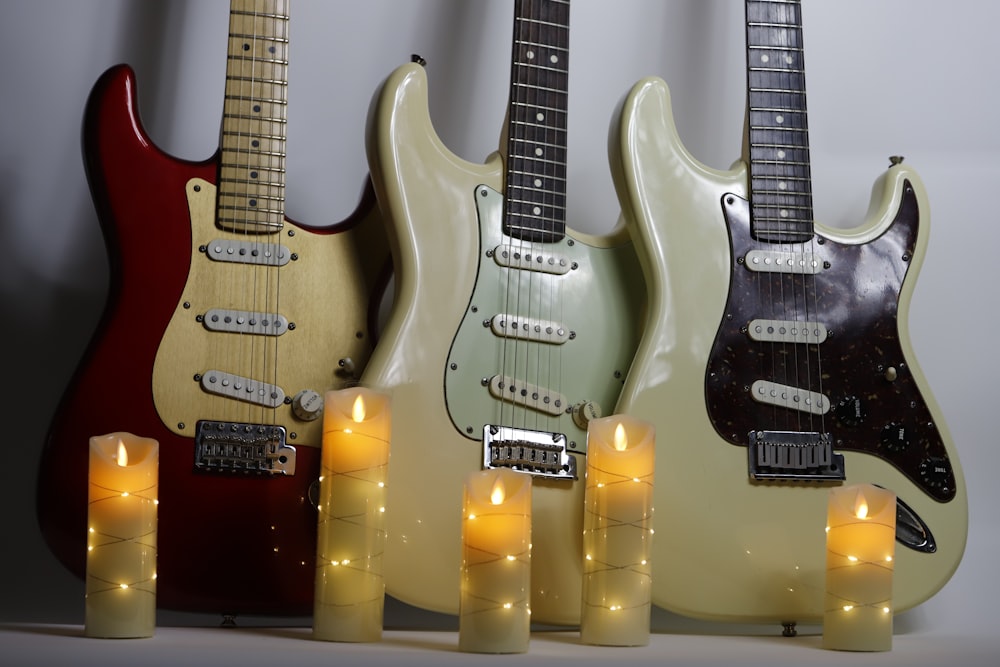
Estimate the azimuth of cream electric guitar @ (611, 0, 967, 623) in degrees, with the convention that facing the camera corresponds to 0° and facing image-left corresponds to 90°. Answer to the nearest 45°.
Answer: approximately 0°

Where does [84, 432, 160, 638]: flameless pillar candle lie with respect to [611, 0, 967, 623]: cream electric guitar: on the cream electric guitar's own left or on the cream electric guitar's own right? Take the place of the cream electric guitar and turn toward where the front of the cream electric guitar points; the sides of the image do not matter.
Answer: on the cream electric guitar's own right
